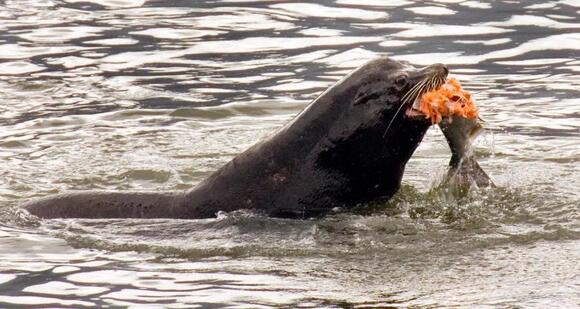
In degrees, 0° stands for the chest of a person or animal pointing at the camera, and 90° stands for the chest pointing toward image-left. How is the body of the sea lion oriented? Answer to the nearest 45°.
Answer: approximately 270°
